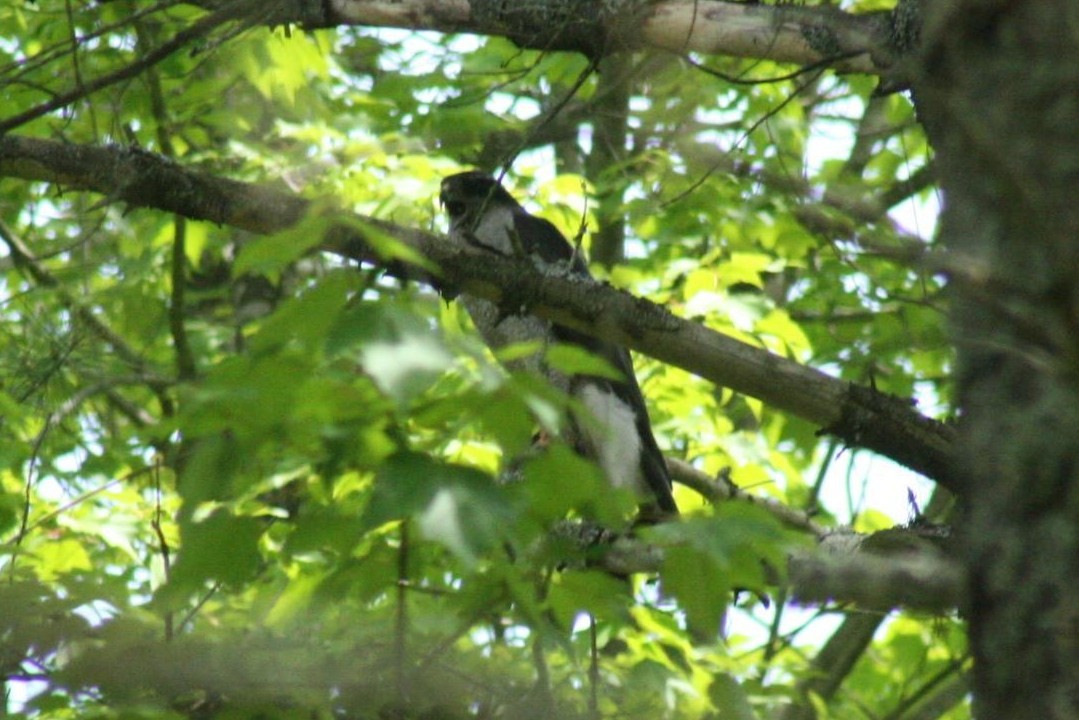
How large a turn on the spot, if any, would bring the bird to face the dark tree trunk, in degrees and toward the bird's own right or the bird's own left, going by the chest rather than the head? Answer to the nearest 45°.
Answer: approximately 90° to the bird's own left

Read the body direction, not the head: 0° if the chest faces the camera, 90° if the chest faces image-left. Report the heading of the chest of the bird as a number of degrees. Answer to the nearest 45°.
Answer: approximately 90°
